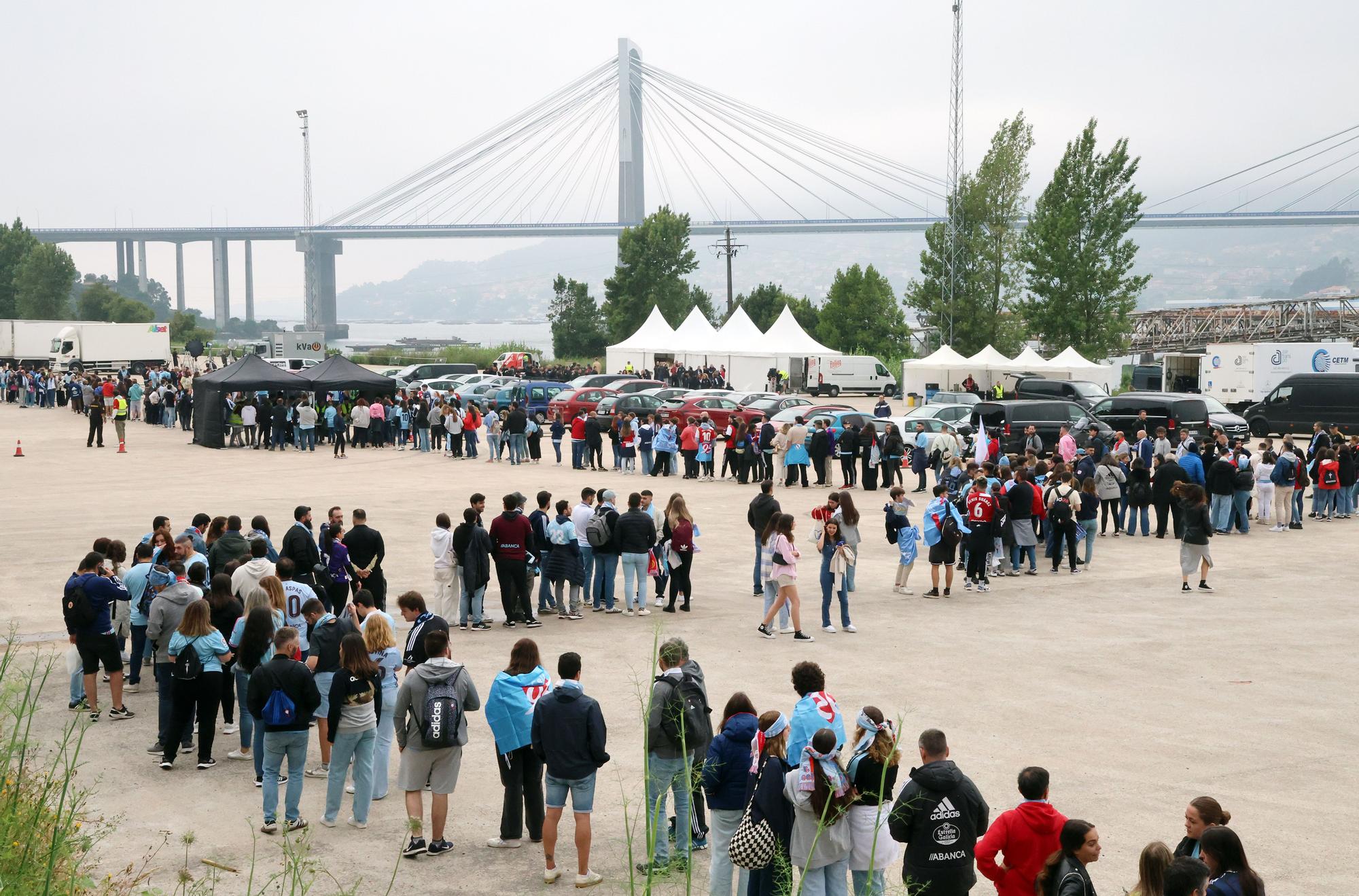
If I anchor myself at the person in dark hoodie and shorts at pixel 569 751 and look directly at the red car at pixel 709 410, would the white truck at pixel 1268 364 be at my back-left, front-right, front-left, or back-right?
front-right

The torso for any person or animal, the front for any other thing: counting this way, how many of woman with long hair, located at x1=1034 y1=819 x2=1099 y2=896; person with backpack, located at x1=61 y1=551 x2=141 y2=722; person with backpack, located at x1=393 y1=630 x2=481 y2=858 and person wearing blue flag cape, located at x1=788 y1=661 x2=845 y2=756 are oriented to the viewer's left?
0

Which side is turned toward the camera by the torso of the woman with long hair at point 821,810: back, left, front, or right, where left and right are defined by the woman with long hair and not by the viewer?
back

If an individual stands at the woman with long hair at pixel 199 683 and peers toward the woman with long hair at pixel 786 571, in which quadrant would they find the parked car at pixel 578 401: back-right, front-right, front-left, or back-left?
front-left

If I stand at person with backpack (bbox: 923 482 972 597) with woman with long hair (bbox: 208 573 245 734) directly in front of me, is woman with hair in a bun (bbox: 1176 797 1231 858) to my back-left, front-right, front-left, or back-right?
front-left

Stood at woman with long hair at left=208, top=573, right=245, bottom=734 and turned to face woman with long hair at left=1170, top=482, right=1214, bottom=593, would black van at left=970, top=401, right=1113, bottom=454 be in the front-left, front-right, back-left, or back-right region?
front-left

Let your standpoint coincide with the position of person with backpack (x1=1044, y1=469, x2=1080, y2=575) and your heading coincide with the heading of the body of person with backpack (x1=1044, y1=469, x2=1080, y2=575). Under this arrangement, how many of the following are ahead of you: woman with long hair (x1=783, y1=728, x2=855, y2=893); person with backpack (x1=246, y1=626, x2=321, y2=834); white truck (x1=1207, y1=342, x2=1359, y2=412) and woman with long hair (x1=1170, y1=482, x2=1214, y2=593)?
1

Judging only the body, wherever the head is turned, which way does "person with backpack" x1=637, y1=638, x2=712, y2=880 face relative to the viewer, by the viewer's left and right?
facing away from the viewer and to the left of the viewer

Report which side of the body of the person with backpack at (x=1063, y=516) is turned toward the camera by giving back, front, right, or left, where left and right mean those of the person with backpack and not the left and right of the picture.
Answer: back

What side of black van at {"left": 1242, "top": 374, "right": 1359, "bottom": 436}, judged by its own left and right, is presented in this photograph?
left

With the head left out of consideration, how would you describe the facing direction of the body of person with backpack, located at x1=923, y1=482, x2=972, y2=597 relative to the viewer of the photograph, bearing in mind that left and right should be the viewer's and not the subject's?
facing away from the viewer

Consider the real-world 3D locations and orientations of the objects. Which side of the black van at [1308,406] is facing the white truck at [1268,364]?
right

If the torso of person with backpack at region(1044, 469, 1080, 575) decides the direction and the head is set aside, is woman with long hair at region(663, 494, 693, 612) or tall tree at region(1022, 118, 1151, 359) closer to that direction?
the tall tree

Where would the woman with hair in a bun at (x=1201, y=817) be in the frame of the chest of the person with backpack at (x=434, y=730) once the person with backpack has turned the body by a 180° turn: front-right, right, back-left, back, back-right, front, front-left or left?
front-left

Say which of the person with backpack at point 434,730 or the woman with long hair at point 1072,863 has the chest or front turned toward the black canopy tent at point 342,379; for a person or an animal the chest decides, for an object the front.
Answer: the person with backpack

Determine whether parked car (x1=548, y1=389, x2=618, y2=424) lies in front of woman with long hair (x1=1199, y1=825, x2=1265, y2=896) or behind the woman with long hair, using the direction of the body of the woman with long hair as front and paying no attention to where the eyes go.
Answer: in front

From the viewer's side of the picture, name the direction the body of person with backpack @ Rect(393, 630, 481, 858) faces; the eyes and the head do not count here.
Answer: away from the camera

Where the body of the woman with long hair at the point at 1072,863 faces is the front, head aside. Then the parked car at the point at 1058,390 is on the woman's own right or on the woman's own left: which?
on the woman's own left

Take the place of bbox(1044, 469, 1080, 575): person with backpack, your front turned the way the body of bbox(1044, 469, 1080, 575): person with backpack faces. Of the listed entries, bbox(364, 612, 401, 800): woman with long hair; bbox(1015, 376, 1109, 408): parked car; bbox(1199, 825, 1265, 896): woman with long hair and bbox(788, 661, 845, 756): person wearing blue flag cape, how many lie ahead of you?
1

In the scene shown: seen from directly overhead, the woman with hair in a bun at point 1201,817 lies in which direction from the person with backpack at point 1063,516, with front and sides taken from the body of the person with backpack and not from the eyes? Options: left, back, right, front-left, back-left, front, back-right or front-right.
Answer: back
